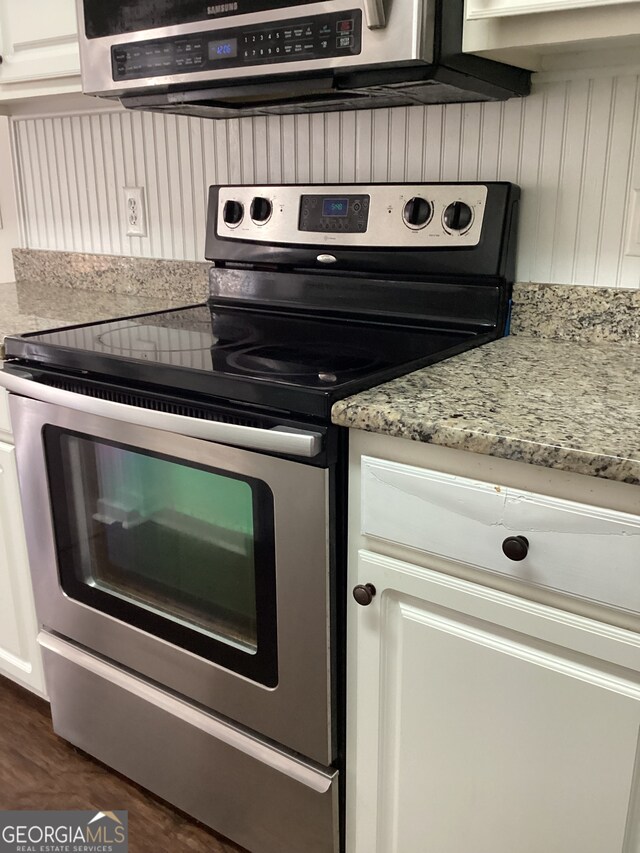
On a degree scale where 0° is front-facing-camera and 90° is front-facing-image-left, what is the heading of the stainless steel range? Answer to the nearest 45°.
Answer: approximately 45°

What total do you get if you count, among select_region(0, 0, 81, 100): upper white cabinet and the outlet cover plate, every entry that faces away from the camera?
0

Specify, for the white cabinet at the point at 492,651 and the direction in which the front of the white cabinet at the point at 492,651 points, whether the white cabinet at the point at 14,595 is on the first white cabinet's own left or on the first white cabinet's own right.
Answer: on the first white cabinet's own right

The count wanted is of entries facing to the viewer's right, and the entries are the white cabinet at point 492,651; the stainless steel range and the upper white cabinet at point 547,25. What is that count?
0

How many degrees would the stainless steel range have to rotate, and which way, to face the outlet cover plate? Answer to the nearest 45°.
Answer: approximately 135° to its right

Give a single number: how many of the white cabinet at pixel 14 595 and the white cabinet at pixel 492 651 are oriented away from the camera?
0

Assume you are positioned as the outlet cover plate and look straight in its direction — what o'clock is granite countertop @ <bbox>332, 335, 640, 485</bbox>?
The granite countertop is roughly at 10 o'clock from the outlet cover plate.

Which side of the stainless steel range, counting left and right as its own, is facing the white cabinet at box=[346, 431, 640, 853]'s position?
left

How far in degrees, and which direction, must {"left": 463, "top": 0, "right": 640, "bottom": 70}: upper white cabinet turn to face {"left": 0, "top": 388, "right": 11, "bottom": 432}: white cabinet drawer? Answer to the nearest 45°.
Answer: approximately 45° to its right

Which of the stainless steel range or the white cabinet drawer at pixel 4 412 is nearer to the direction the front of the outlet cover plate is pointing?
the white cabinet drawer
